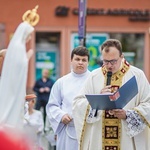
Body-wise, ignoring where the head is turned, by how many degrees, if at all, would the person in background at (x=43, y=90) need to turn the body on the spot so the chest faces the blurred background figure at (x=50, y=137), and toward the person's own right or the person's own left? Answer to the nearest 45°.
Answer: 0° — they already face them

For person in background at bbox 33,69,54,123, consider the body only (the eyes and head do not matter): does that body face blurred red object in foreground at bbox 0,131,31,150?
yes

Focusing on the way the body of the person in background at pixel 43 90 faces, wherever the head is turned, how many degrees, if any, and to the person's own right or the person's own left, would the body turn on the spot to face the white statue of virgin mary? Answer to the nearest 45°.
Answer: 0° — they already face it

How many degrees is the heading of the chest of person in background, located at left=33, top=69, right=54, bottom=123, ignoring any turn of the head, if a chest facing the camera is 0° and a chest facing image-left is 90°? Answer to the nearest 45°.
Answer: approximately 0°
